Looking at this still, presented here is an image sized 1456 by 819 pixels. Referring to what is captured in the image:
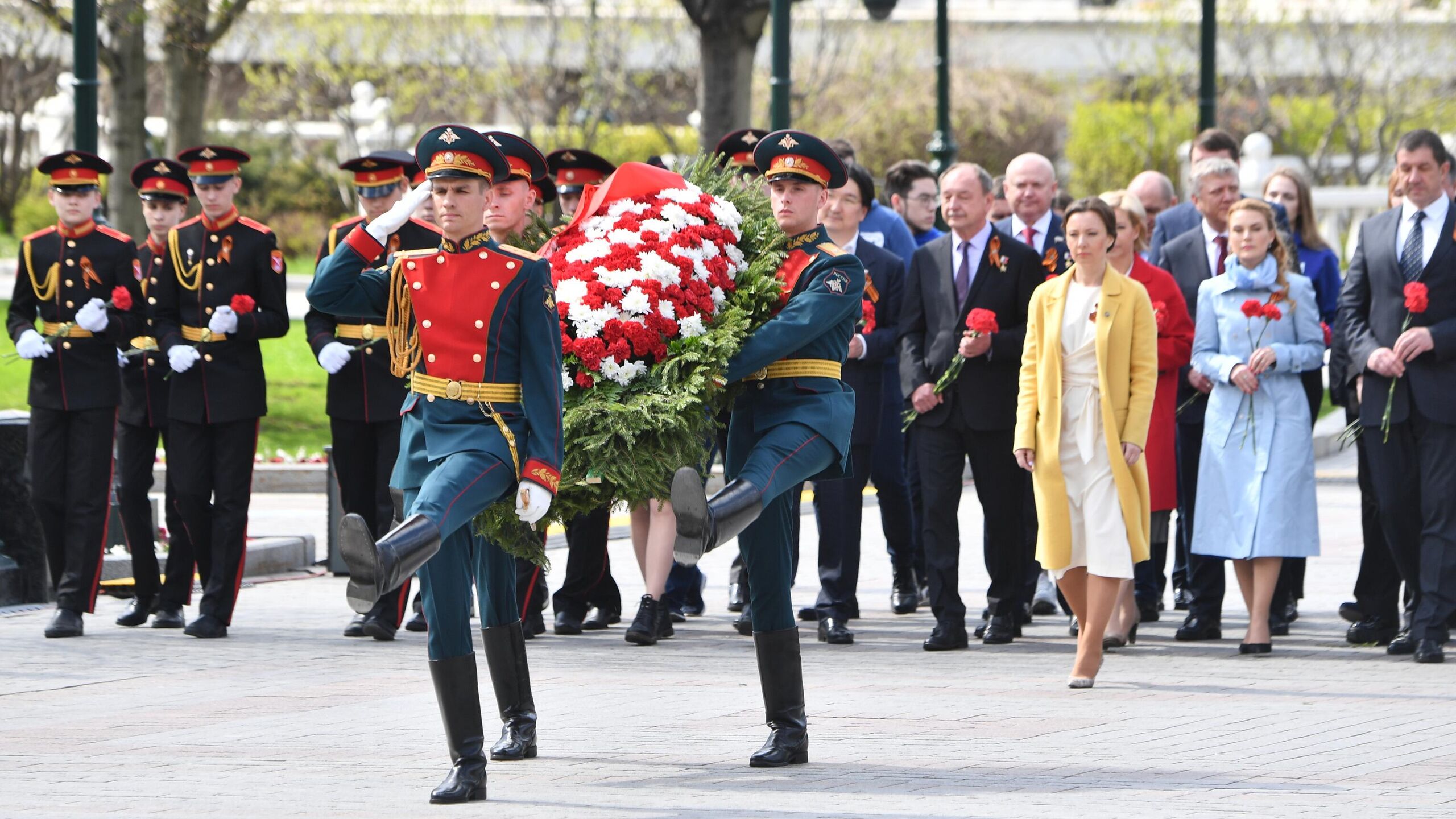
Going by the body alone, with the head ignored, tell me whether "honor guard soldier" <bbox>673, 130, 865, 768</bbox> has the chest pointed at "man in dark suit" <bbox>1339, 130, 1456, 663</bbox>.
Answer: no

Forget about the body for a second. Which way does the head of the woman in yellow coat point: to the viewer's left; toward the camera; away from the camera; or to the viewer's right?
toward the camera

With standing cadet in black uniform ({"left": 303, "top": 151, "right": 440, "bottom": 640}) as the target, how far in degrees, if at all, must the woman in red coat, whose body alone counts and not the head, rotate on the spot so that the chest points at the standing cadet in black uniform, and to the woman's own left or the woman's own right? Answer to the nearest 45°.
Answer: approximately 45° to the woman's own right

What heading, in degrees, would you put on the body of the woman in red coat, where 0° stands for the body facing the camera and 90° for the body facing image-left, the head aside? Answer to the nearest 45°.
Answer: approximately 45°

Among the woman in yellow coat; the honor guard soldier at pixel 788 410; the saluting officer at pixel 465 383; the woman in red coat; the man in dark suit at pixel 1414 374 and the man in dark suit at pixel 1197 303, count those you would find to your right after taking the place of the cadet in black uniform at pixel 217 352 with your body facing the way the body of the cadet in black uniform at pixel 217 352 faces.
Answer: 0

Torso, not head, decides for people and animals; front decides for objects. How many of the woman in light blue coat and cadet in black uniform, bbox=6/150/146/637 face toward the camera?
2

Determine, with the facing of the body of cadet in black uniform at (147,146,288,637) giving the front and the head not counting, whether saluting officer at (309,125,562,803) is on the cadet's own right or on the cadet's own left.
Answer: on the cadet's own left

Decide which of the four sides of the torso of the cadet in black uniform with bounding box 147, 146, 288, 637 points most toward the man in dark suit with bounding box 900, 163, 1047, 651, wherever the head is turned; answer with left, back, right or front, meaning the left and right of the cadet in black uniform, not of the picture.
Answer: left

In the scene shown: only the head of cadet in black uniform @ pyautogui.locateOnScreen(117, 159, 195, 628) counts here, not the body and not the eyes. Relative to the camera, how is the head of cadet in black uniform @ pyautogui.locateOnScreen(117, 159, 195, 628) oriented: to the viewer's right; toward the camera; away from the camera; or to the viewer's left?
toward the camera

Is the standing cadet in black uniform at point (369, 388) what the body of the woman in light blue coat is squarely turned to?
no

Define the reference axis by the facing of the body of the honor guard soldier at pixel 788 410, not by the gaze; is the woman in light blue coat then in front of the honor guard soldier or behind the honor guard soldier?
behind

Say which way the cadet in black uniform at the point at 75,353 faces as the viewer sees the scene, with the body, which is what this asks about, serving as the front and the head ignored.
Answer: toward the camera

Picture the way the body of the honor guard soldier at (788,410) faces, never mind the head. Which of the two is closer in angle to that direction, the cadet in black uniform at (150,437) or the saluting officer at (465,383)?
the saluting officer

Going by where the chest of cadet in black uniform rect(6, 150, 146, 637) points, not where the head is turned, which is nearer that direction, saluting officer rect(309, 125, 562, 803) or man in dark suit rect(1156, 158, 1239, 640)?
the saluting officer

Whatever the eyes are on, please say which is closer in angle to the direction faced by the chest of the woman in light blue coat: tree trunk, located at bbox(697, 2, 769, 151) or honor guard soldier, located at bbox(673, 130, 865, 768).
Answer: the honor guard soldier

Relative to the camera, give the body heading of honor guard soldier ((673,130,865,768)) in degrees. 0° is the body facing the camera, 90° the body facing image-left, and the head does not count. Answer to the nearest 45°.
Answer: approximately 45°

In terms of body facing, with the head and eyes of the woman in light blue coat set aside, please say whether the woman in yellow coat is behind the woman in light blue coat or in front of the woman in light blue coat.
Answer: in front

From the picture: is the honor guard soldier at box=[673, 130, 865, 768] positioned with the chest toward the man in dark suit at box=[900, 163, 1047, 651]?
no

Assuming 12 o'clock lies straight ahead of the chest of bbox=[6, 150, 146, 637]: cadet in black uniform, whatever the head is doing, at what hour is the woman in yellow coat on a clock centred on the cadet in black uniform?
The woman in yellow coat is roughly at 10 o'clock from the cadet in black uniform.
